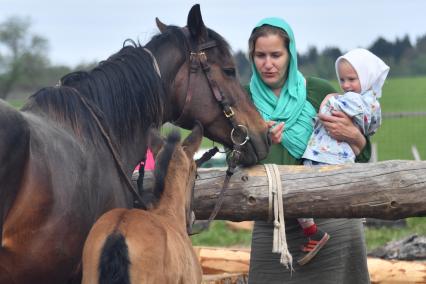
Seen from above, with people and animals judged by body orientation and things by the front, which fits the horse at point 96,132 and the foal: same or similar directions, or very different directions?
same or similar directions

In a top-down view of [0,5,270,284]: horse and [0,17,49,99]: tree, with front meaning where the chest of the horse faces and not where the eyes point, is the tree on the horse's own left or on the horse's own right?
on the horse's own left

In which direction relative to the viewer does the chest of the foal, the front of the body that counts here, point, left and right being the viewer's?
facing away from the viewer and to the right of the viewer

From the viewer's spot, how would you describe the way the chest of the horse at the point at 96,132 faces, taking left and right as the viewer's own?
facing away from the viewer and to the right of the viewer

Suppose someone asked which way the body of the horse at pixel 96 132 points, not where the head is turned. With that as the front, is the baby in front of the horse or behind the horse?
in front

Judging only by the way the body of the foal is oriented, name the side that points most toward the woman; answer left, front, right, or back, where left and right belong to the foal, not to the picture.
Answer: front

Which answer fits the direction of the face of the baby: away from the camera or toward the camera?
toward the camera

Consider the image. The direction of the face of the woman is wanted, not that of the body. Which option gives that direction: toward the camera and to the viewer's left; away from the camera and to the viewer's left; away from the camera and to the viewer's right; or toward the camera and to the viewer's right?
toward the camera and to the viewer's left

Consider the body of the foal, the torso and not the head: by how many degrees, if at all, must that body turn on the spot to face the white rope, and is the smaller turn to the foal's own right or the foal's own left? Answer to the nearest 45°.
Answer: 0° — it already faces it
